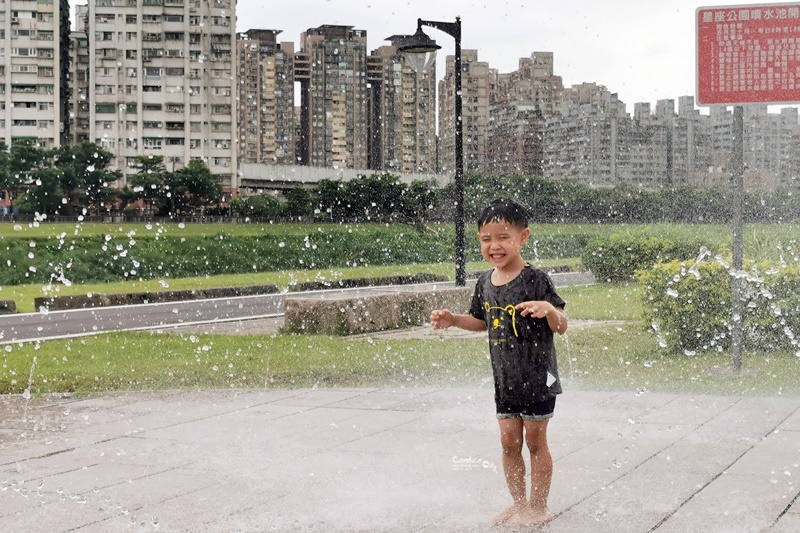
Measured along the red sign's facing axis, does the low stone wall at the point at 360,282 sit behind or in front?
behind

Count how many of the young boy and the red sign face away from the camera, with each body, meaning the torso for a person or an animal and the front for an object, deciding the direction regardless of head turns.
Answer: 0

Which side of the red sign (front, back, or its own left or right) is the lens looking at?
front

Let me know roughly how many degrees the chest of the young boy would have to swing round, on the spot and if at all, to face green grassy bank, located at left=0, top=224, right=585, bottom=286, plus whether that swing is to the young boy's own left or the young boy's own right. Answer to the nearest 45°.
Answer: approximately 135° to the young boy's own right

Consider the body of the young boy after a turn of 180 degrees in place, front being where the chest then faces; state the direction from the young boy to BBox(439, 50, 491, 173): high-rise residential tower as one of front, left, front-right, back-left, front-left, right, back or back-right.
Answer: front-left

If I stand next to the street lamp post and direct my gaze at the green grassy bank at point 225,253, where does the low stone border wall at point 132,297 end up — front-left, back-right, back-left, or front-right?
front-left

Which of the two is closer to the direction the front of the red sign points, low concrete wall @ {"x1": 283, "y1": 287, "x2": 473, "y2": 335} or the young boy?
the young boy

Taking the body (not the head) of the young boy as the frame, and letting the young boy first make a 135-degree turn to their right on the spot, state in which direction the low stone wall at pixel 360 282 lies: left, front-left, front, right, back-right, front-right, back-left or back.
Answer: front

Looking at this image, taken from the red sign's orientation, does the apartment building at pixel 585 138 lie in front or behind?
behind

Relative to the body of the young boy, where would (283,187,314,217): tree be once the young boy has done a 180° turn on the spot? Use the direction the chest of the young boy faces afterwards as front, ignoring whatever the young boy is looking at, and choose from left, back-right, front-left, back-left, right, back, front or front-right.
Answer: front-left

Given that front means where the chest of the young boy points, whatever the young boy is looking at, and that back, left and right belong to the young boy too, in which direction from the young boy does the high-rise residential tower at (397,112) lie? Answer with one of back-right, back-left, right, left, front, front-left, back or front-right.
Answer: back-right

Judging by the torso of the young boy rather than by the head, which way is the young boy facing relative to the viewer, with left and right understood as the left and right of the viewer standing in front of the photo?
facing the viewer and to the left of the viewer

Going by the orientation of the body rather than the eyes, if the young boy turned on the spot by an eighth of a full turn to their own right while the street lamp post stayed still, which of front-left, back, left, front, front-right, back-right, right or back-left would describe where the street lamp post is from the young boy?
right
